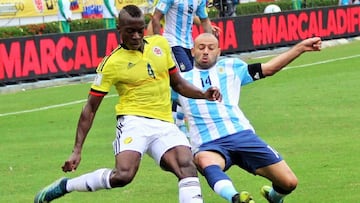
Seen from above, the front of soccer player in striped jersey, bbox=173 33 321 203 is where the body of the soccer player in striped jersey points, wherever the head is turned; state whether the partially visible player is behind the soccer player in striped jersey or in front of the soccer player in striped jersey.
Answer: behind

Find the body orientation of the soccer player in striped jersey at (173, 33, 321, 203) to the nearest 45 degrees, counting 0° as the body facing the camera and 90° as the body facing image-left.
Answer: approximately 0°

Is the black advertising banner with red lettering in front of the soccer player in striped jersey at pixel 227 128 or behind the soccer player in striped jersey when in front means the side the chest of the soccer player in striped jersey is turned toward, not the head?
behind

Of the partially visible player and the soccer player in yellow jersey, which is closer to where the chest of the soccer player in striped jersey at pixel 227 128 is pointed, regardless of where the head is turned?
the soccer player in yellow jersey
